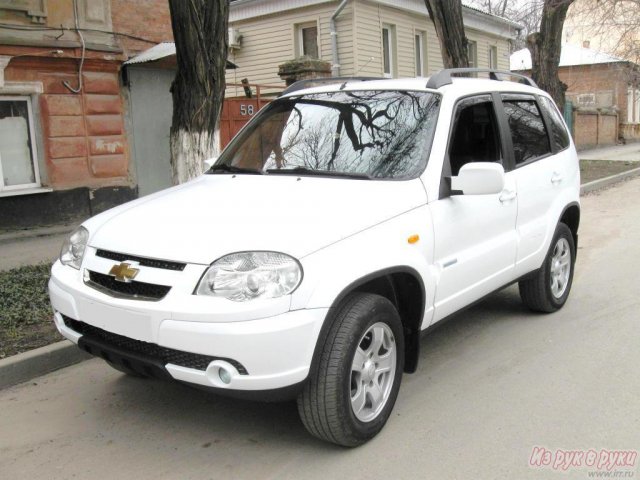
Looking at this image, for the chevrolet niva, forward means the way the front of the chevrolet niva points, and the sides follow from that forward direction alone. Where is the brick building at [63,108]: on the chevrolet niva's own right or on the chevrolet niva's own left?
on the chevrolet niva's own right

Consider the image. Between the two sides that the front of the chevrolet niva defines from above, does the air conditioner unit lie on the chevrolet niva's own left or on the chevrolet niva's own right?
on the chevrolet niva's own right

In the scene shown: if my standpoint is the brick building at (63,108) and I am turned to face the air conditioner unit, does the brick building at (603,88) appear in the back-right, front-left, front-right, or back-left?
front-right

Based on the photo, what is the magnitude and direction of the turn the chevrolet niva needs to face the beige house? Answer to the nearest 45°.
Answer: approximately 135° to its right

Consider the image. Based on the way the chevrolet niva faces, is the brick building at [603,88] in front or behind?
behind
